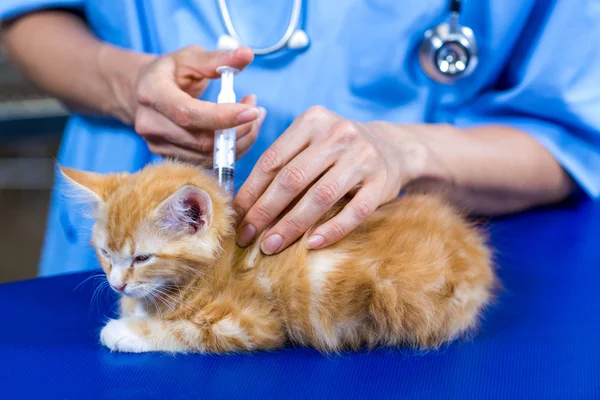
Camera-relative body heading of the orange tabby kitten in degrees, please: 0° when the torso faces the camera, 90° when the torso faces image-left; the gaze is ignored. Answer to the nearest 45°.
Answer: approximately 90°
